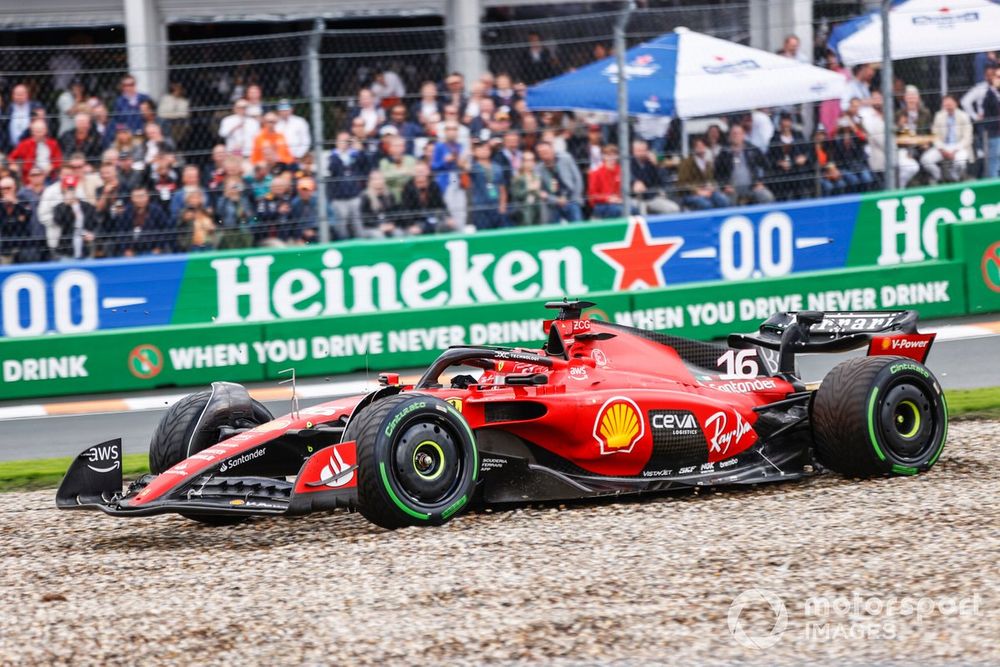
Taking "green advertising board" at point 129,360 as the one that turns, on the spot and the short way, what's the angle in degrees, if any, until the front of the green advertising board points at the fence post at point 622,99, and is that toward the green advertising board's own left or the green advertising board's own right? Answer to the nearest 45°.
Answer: approximately 90° to the green advertising board's own left

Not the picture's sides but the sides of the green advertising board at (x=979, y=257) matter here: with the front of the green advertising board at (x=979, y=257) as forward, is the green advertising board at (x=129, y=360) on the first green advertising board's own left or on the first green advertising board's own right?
on the first green advertising board's own right

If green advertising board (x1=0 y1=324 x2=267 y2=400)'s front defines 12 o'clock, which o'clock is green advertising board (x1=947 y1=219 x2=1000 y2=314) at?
green advertising board (x1=947 y1=219 x2=1000 y2=314) is roughly at 9 o'clock from green advertising board (x1=0 y1=324 x2=267 y2=400).

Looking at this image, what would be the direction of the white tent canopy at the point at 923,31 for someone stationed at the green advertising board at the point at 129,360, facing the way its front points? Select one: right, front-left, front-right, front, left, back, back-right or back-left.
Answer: left

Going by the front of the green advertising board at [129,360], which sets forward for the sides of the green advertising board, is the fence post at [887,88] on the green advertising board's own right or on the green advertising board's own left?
on the green advertising board's own left

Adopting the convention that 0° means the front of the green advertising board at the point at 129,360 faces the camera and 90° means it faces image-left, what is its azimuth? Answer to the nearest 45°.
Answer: approximately 0°

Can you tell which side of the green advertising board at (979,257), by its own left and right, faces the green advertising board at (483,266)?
right

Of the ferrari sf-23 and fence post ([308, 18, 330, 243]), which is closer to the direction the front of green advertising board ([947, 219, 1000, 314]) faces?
the ferrari sf-23

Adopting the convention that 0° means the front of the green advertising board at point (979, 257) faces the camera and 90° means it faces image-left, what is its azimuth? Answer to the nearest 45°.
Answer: approximately 0°

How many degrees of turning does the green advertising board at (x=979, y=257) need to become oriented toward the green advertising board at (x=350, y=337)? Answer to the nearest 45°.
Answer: approximately 45° to its right

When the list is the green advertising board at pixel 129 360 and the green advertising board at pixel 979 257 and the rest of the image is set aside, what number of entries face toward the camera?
2

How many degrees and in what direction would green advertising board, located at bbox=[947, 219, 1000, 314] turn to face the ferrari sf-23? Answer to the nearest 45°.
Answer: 0° — it already faces it
